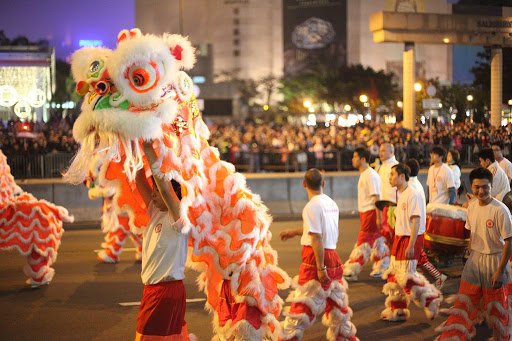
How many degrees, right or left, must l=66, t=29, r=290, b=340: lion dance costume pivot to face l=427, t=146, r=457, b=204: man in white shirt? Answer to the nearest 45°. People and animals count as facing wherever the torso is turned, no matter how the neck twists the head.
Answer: approximately 180°

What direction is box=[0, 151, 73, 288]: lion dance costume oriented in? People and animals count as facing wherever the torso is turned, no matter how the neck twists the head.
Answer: to the viewer's left

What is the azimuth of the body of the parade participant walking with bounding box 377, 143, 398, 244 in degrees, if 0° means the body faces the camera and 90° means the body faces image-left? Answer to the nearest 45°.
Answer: approximately 45°

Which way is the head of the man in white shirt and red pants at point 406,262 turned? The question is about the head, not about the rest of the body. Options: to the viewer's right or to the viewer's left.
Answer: to the viewer's left

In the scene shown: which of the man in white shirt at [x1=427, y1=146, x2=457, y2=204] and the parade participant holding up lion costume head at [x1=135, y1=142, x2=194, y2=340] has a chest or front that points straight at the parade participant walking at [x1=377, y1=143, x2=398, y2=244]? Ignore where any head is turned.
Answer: the man in white shirt

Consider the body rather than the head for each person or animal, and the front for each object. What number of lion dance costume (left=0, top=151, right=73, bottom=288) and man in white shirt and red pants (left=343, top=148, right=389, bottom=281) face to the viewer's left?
2

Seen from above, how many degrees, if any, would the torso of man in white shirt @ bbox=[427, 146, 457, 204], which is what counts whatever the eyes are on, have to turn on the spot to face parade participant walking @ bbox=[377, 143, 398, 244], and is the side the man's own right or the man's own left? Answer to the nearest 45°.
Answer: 0° — they already face them

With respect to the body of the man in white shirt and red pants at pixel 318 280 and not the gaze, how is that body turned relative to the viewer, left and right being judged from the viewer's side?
facing away from the viewer and to the left of the viewer

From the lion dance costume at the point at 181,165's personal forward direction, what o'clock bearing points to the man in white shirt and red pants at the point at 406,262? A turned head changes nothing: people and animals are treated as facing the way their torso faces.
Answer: The man in white shirt and red pants is roughly at 6 o'clock from the lion dance costume.

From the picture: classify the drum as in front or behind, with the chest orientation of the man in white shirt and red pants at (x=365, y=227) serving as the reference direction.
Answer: behind

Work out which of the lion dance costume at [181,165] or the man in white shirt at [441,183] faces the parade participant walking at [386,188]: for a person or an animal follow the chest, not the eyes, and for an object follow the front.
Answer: the man in white shirt

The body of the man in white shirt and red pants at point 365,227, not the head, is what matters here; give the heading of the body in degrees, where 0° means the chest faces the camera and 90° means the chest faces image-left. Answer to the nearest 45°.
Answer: approximately 90°

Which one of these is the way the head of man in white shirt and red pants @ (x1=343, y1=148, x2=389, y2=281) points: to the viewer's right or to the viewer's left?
to the viewer's left
